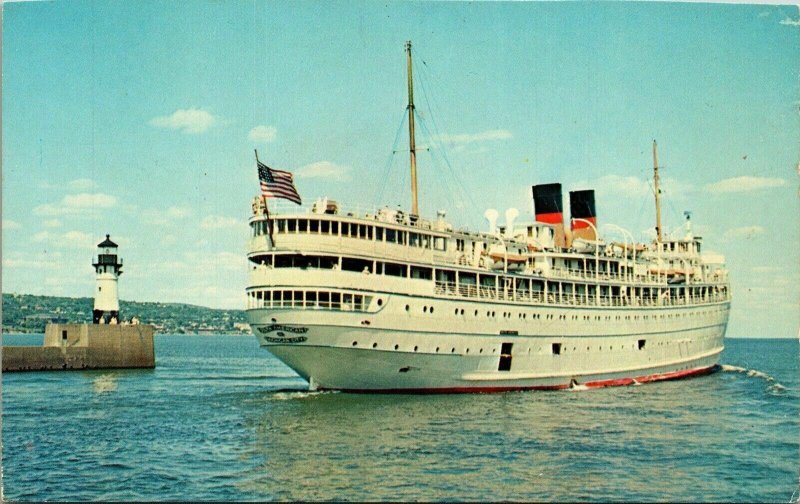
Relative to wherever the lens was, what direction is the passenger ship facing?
facing away from the viewer and to the right of the viewer
